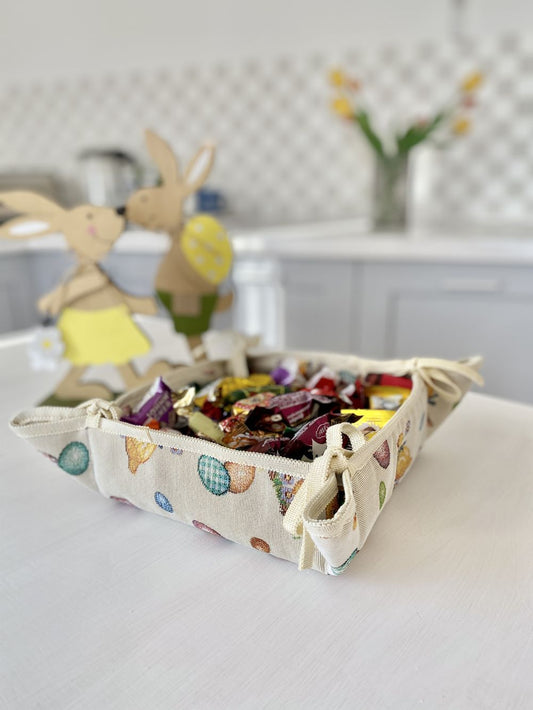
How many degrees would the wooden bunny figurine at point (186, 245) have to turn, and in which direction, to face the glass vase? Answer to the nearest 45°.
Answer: approximately 135° to its right

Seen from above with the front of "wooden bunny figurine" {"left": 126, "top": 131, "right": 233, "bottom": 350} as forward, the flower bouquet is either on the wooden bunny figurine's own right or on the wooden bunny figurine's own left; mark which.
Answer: on the wooden bunny figurine's own right

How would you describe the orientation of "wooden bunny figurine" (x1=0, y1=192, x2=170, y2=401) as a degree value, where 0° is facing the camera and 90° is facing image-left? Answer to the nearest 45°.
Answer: approximately 270°

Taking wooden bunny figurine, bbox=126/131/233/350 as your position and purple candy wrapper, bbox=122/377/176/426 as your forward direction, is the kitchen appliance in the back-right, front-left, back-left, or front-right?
back-right

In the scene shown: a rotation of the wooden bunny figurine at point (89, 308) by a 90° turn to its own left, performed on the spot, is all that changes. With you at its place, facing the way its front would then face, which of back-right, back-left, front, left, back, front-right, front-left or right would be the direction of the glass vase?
front-right

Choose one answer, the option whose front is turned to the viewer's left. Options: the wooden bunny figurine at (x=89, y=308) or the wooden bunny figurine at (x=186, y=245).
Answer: the wooden bunny figurine at (x=186, y=245)

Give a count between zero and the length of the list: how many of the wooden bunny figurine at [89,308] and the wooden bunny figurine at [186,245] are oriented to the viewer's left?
1

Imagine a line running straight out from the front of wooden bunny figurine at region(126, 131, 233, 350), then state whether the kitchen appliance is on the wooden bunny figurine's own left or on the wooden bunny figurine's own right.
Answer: on the wooden bunny figurine's own right

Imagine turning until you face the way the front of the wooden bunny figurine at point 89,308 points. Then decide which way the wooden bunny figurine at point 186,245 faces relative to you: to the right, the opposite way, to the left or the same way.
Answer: the opposite way

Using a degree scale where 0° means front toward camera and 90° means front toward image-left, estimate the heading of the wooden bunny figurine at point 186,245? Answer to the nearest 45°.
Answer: approximately 90°

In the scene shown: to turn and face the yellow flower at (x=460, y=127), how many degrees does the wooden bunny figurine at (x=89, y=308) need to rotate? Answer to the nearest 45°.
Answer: approximately 45° to its left
